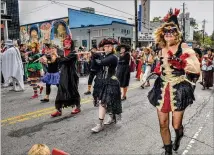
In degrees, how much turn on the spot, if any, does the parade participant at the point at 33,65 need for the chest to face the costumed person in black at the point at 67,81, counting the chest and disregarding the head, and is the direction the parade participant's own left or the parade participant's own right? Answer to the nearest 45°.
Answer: approximately 45° to the parade participant's own left

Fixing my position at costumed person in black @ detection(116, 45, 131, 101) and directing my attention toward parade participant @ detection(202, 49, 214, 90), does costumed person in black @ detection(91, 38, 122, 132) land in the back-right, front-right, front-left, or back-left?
back-right

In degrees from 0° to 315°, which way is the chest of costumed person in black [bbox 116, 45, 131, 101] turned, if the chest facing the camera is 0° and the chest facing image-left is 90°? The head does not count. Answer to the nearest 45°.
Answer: approximately 45°

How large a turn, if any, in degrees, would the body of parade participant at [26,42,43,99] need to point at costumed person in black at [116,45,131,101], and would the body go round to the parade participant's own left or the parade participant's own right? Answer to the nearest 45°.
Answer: approximately 135° to the parade participant's own left

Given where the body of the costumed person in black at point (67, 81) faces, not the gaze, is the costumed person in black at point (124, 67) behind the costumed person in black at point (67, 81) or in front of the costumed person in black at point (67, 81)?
behind

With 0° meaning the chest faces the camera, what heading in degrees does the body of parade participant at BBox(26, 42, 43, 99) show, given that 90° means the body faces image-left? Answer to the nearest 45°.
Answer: approximately 45°

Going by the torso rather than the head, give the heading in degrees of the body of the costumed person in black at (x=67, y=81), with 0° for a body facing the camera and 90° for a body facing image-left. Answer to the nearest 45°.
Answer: approximately 45°

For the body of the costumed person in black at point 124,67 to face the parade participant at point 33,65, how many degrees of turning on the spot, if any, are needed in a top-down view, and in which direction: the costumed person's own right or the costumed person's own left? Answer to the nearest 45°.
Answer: approximately 45° to the costumed person's own right
